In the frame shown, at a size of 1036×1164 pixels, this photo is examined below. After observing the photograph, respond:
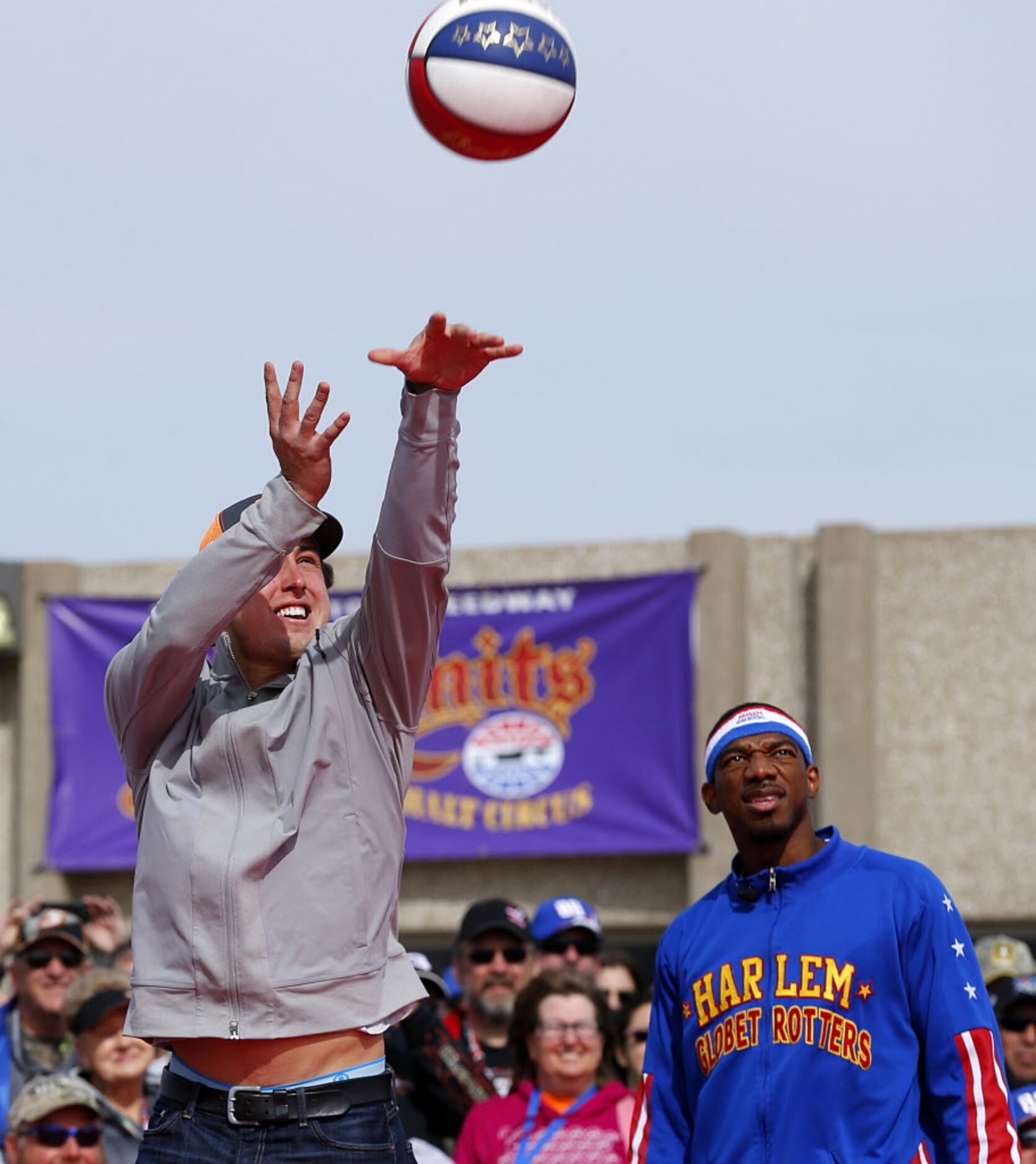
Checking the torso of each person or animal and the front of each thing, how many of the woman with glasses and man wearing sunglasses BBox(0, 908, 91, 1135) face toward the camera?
2

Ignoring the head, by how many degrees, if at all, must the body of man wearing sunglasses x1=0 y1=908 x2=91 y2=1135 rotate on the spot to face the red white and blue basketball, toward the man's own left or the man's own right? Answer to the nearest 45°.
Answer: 0° — they already face it

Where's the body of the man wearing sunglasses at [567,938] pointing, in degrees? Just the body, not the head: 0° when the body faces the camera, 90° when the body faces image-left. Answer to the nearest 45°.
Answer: approximately 0°

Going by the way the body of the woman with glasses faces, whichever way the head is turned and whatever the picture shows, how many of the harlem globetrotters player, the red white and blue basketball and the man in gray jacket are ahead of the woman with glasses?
3

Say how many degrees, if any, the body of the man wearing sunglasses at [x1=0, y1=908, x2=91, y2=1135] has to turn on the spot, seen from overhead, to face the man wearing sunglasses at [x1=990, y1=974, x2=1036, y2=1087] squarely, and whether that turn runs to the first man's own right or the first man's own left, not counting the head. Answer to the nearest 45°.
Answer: approximately 90° to the first man's own left

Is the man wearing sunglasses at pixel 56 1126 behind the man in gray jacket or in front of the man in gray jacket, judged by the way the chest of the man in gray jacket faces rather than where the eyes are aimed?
behind
